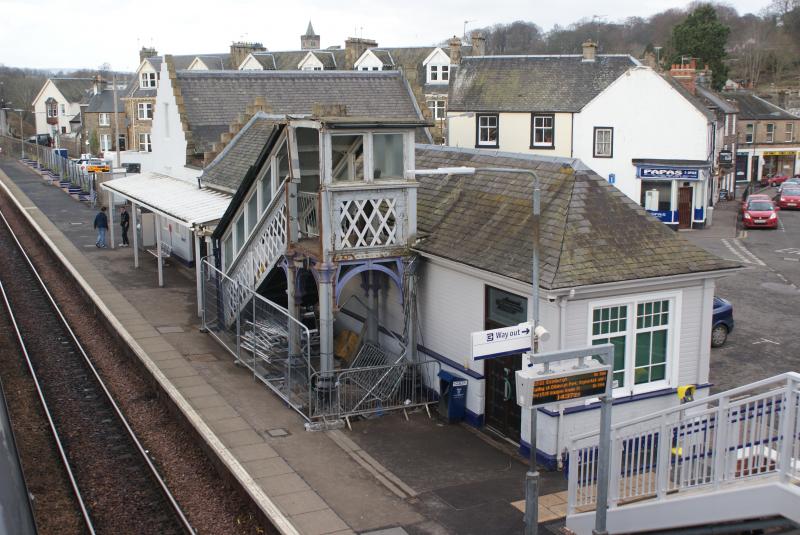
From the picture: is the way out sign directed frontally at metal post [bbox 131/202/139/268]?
no

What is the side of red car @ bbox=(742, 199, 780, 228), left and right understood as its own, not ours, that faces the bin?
front

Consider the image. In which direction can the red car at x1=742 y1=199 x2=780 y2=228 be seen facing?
toward the camera

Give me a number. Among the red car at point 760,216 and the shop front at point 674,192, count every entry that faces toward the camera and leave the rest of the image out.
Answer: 2

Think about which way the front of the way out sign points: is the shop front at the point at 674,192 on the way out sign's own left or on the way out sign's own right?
on the way out sign's own left

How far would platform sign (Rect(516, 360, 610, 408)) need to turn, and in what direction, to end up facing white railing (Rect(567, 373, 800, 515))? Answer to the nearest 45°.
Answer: approximately 45° to its left

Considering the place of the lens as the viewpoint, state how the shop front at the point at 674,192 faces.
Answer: facing the viewer

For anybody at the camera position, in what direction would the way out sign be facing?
facing the viewer and to the right of the viewer

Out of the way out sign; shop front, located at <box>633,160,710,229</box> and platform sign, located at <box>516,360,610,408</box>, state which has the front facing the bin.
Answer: the shop front

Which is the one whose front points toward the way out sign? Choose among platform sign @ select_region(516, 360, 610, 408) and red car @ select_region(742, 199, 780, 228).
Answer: the red car

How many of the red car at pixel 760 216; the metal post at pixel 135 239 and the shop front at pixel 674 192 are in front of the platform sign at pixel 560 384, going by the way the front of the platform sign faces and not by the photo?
0

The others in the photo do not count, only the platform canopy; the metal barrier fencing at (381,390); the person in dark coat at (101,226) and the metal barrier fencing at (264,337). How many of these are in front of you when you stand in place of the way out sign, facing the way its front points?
0

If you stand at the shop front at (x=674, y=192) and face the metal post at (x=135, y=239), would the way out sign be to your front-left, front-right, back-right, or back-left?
front-left

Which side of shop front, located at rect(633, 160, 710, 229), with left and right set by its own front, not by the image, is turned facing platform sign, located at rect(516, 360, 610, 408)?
front

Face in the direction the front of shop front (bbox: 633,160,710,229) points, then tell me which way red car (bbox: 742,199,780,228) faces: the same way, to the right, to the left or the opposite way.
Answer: the same way

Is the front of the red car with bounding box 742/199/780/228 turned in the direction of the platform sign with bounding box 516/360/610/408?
yes

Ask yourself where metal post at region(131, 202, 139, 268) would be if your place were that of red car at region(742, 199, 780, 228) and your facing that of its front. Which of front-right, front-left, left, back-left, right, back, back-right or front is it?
front-right

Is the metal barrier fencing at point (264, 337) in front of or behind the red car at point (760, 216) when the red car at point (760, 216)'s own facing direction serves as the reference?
in front

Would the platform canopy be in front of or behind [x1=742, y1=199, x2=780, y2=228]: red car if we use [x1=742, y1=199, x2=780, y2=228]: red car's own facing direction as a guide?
in front

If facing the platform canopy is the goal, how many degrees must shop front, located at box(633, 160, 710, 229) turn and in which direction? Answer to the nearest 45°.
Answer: approximately 45° to its right
